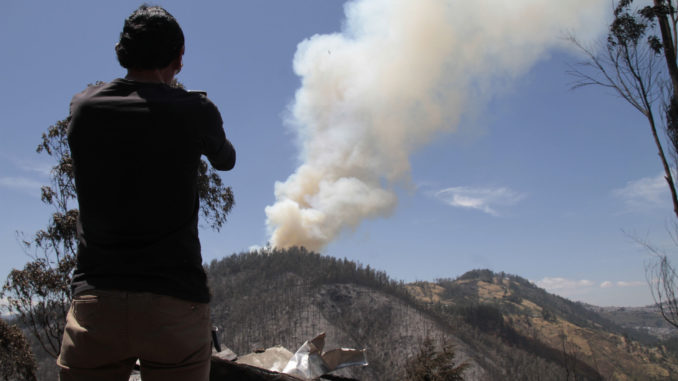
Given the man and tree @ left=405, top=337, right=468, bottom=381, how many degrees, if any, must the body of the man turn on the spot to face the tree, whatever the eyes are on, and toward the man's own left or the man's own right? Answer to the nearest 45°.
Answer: approximately 45° to the man's own right

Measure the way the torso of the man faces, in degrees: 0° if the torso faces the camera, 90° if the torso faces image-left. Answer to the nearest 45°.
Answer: approximately 180°
